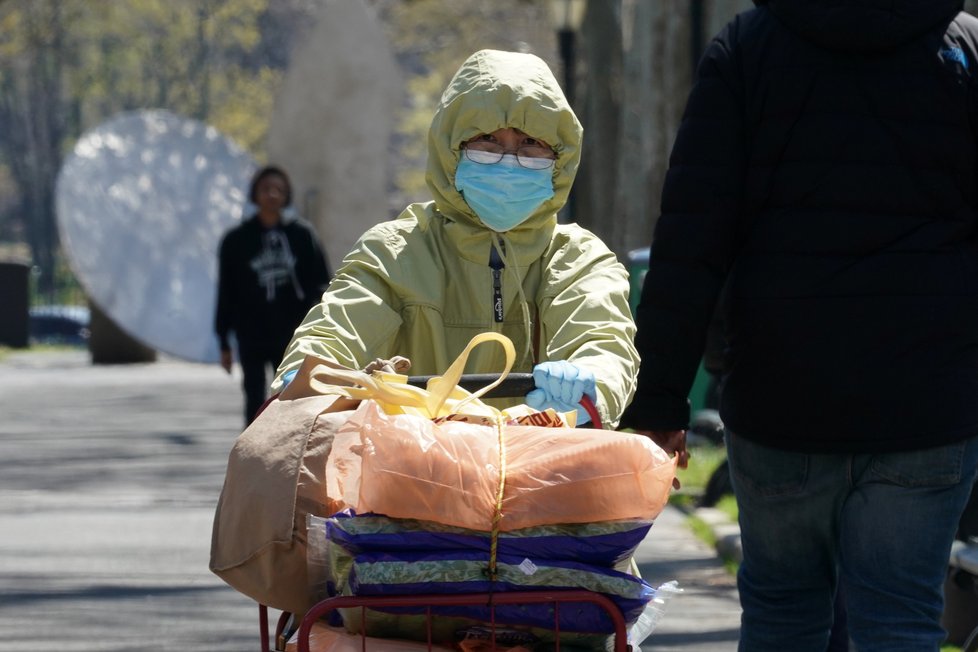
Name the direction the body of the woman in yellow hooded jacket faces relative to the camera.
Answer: toward the camera

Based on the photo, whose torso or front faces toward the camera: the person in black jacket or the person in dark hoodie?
the person in dark hoodie

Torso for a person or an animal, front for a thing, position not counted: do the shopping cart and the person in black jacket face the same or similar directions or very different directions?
very different directions

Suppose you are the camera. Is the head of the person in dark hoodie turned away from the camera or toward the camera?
toward the camera

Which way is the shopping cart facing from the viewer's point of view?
toward the camera

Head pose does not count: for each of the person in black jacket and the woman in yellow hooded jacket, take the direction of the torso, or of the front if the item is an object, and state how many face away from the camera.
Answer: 1

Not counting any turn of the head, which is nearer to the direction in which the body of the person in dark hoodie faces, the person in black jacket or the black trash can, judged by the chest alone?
the person in black jacket

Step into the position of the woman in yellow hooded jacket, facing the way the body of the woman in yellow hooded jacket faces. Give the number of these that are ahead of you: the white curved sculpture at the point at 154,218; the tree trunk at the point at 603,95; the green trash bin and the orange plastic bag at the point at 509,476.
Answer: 1

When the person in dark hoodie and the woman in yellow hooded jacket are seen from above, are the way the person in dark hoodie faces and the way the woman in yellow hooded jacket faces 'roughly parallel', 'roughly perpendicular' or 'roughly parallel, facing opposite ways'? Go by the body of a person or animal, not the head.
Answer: roughly parallel

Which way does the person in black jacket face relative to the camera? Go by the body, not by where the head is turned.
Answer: away from the camera

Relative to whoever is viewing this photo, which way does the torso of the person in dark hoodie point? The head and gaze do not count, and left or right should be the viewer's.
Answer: facing the viewer

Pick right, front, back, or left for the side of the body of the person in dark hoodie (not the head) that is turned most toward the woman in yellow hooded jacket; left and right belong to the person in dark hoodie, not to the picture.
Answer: front

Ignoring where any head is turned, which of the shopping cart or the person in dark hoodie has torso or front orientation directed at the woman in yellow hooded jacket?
the person in dark hoodie

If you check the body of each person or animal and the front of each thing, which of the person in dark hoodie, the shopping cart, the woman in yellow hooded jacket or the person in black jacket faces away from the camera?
the person in black jacket

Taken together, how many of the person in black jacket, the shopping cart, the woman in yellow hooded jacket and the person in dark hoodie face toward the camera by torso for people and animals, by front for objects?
3

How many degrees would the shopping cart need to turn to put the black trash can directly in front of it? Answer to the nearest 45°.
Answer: approximately 180°

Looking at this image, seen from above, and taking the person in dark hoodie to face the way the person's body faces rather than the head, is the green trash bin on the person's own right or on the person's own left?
on the person's own left

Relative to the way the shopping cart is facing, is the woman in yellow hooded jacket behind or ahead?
behind

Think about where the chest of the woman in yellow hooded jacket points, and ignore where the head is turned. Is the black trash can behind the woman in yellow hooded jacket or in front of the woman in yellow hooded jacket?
behind
